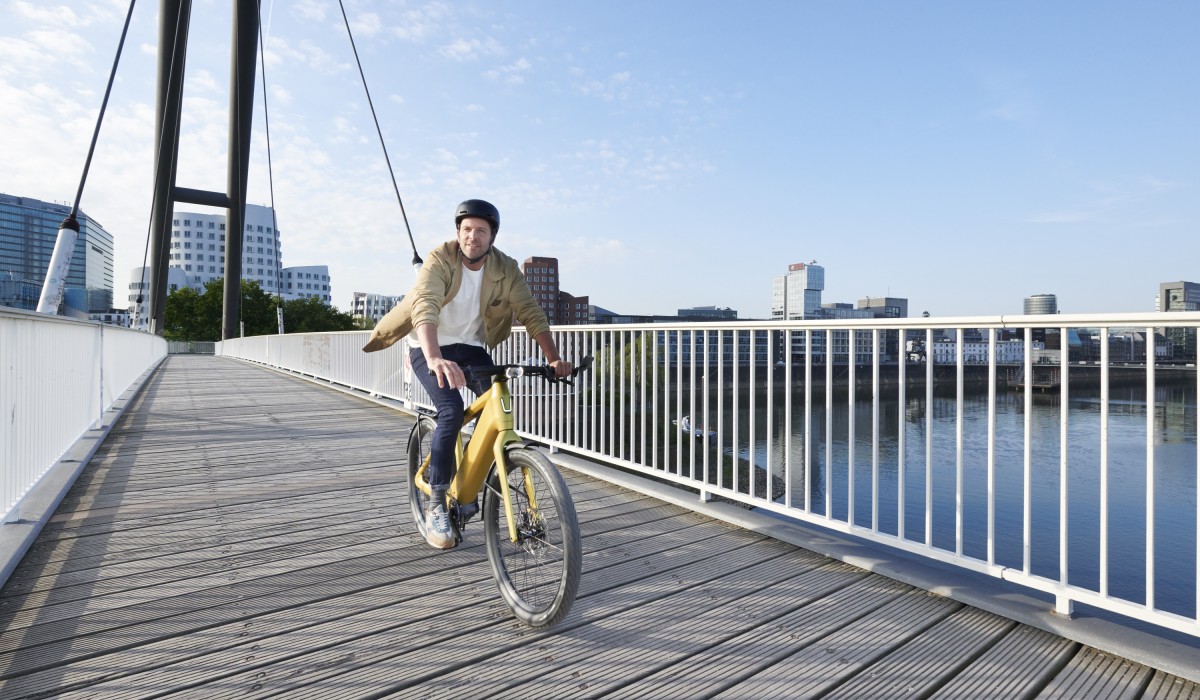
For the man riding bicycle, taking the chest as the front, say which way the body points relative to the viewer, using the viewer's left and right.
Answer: facing the viewer and to the right of the viewer

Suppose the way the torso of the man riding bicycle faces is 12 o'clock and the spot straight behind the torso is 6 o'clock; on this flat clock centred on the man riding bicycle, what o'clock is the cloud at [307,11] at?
The cloud is roughly at 7 o'clock from the man riding bicycle.

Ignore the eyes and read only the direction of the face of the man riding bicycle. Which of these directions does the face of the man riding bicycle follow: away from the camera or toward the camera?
toward the camera
